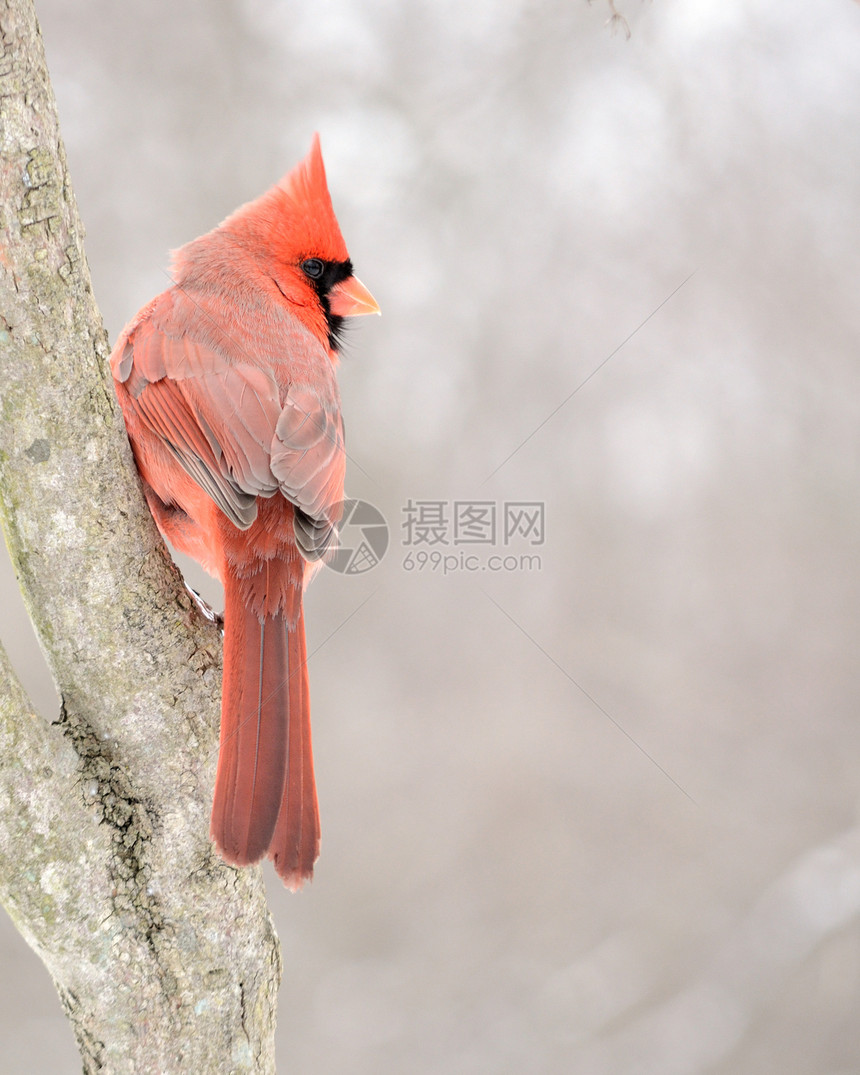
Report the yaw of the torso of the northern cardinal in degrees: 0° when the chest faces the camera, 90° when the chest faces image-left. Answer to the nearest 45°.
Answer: approximately 180°
